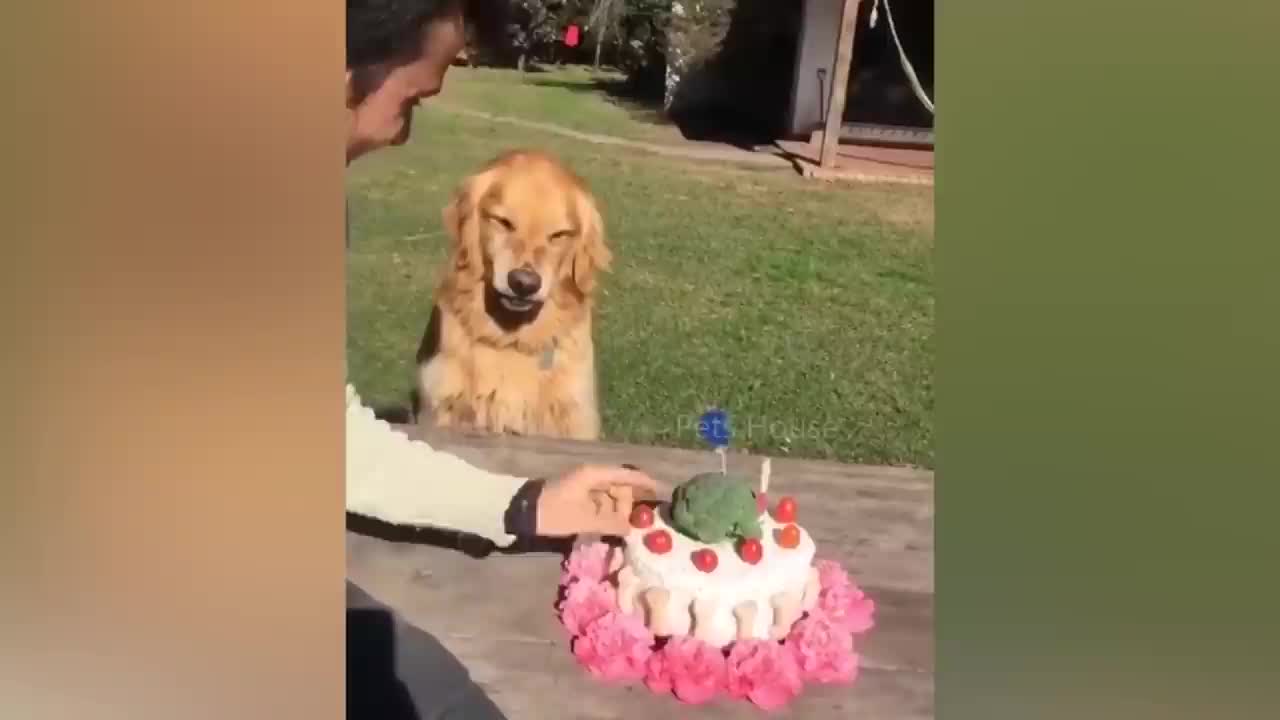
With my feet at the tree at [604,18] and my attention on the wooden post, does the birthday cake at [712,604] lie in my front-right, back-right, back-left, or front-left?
front-right

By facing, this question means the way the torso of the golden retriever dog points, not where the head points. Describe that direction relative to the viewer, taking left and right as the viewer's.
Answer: facing the viewer

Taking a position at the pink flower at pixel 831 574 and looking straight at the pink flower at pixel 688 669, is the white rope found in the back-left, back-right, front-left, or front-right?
back-right
